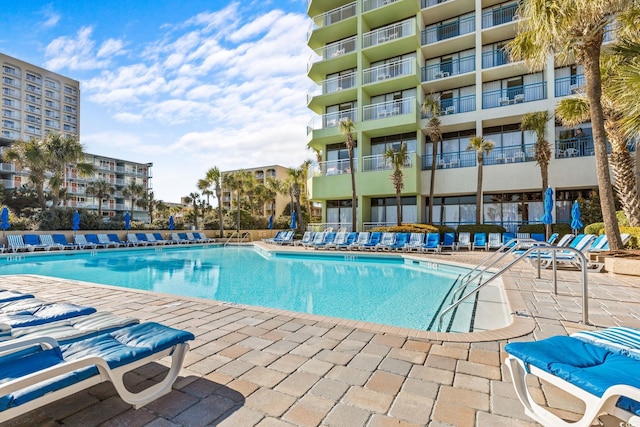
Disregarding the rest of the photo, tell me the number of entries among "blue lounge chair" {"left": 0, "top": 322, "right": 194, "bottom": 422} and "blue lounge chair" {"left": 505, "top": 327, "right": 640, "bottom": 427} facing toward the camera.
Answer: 0

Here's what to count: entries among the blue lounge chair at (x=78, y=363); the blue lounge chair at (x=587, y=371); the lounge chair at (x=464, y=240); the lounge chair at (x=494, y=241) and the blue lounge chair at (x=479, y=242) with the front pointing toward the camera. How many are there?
3

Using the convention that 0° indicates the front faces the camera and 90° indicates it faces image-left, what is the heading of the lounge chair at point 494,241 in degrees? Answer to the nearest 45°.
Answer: approximately 0°

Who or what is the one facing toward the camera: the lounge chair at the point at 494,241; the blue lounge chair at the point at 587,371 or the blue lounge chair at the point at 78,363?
the lounge chair

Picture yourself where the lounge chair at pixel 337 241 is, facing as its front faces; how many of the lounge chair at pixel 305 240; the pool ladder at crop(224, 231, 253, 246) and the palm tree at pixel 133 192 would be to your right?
3

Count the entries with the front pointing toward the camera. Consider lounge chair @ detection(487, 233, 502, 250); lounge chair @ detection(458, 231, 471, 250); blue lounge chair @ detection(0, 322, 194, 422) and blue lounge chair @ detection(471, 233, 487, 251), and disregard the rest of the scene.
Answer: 3

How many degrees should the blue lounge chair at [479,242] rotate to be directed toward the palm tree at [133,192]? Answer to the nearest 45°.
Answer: approximately 90° to its right

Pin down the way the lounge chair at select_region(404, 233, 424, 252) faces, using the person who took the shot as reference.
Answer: facing the viewer and to the left of the viewer

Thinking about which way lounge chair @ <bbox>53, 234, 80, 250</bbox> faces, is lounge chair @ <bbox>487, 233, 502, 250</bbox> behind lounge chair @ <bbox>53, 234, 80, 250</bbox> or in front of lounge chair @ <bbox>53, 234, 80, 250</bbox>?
in front

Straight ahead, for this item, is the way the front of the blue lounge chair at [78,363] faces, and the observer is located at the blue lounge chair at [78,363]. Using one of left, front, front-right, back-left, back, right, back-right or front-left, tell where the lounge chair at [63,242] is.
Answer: front-left

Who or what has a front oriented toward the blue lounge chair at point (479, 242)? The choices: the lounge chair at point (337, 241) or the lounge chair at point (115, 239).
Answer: the lounge chair at point (115, 239)
